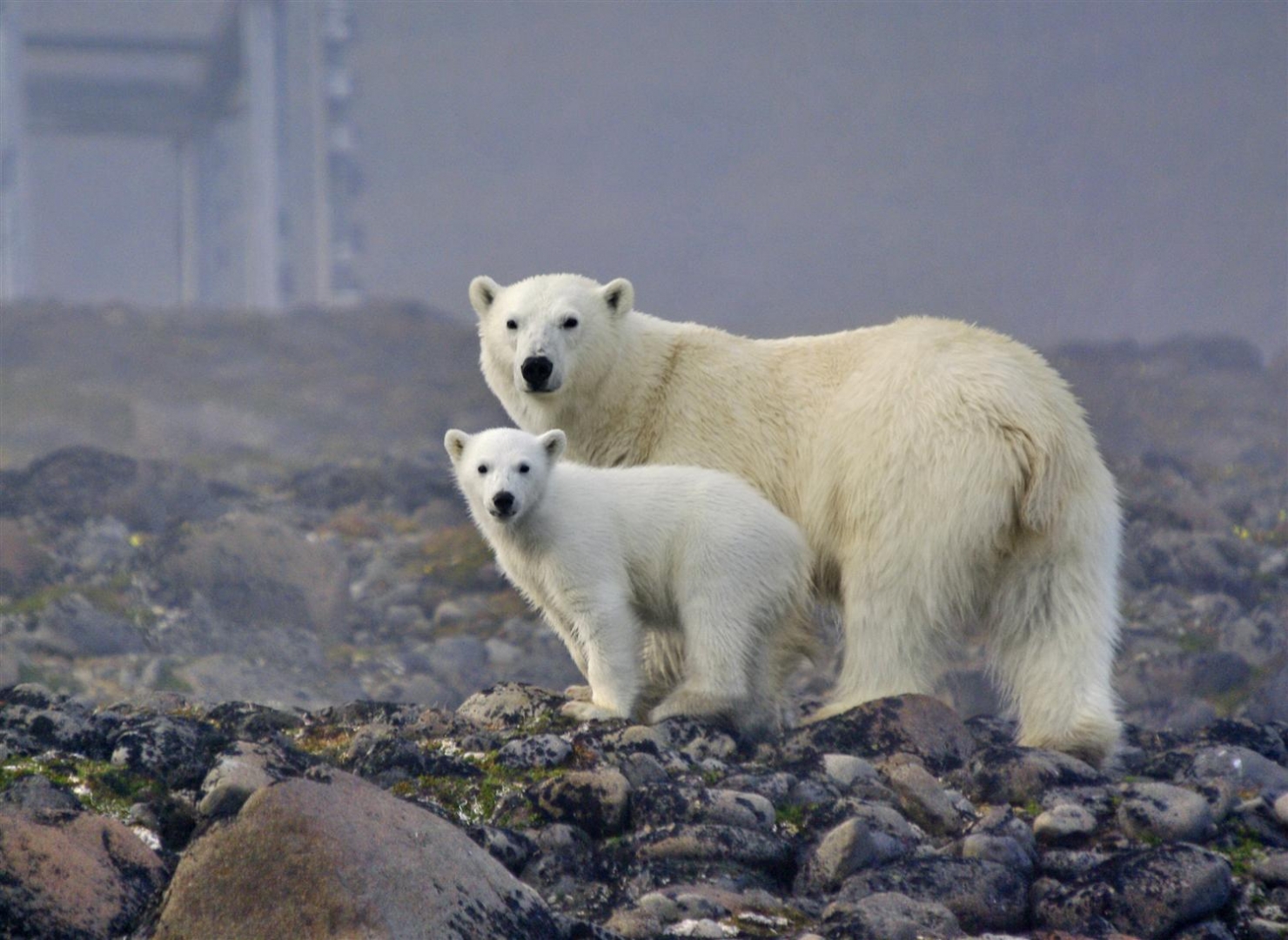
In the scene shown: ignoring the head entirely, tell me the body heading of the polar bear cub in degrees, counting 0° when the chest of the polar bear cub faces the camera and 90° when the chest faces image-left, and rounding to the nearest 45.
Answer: approximately 90°

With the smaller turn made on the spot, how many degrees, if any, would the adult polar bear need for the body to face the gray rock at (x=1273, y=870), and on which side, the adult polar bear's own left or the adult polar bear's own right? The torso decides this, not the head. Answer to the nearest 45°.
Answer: approximately 180°

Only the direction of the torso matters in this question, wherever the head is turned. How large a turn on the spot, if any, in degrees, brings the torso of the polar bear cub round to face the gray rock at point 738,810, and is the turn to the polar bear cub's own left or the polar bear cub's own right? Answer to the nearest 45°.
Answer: approximately 90° to the polar bear cub's own left

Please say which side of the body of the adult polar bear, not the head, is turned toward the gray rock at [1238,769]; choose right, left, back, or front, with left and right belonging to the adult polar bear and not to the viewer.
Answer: back

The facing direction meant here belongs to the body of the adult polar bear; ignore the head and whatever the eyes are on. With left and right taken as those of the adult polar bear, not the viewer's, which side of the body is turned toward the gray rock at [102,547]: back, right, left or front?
front

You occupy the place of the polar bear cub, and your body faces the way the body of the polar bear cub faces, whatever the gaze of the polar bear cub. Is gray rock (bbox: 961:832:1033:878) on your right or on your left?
on your left

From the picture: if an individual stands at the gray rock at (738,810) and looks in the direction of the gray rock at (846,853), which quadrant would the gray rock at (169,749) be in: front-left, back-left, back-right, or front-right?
back-right

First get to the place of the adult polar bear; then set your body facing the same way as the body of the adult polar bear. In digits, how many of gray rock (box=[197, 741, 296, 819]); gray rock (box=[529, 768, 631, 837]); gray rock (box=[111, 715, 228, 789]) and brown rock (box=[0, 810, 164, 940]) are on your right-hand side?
0

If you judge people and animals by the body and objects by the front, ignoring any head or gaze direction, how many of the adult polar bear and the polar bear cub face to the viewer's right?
0

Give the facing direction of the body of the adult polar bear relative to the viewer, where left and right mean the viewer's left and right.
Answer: facing away from the viewer and to the left of the viewer

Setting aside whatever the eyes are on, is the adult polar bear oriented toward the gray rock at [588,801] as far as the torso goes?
no

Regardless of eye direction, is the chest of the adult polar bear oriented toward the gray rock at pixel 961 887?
no
